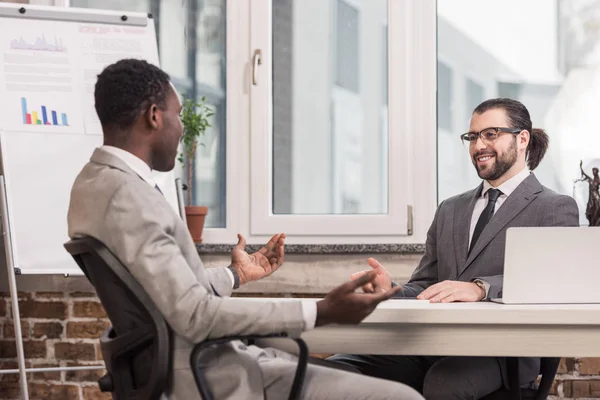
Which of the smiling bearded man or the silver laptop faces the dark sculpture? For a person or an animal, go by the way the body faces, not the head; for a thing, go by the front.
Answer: the silver laptop

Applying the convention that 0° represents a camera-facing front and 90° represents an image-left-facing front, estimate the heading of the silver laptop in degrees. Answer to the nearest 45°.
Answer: approximately 180°

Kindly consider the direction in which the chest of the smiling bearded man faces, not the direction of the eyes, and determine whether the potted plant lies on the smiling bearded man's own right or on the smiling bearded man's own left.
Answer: on the smiling bearded man's own right

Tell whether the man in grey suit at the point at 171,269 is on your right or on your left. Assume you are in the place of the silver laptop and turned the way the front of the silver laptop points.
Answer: on your left

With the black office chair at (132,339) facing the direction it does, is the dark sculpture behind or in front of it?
in front

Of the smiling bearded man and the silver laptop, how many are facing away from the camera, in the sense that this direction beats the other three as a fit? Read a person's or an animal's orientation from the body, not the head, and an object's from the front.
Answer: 1

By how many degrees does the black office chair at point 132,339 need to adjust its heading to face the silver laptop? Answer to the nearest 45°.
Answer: approximately 45° to its right

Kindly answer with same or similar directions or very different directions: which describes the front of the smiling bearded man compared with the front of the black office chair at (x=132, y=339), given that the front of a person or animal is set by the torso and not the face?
very different directions

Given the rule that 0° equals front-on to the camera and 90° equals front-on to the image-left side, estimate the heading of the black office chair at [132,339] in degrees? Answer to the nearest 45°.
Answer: approximately 225°

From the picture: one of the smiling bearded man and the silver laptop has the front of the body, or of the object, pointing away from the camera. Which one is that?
the silver laptop
